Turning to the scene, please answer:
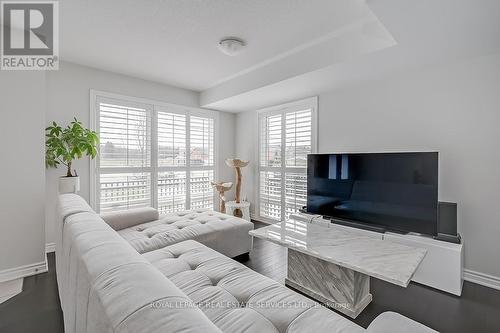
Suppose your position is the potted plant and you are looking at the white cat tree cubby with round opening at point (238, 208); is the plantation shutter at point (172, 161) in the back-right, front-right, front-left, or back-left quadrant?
front-left

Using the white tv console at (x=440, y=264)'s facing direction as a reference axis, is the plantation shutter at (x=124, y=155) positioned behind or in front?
in front

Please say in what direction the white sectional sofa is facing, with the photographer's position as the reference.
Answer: facing away from the viewer and to the right of the viewer

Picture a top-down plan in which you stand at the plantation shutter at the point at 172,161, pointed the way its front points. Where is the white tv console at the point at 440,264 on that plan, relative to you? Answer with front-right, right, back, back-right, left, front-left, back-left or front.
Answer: front

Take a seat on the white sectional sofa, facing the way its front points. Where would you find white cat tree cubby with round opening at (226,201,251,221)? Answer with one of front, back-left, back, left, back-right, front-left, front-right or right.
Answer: front-left

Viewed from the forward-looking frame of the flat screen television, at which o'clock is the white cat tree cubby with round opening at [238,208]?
The white cat tree cubby with round opening is roughly at 2 o'clock from the flat screen television.

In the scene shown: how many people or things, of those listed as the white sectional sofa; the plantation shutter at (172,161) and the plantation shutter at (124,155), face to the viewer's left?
0

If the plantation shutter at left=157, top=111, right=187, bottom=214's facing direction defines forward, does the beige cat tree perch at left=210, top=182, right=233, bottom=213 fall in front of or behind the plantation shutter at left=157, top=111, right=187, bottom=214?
in front

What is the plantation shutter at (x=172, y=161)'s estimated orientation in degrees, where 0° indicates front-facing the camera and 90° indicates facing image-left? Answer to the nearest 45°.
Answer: approximately 315°

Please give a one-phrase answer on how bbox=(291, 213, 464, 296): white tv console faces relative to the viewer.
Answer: facing the viewer and to the left of the viewer

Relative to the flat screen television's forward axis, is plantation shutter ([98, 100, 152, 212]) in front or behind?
in front

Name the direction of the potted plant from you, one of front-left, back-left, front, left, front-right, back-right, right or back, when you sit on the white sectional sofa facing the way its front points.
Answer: left

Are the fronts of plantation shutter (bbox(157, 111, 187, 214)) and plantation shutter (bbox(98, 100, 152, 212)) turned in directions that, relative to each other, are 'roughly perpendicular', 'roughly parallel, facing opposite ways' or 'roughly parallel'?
roughly parallel

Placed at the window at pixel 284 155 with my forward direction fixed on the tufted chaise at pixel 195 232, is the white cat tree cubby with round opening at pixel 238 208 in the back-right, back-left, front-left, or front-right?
front-right

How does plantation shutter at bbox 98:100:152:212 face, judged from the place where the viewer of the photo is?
facing the viewer and to the right of the viewer

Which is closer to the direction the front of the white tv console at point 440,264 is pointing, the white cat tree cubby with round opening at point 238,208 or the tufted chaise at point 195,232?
the tufted chaise

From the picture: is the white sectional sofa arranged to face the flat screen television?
yes

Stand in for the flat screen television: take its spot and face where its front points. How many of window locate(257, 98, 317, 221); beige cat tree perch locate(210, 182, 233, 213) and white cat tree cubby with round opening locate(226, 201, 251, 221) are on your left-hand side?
0

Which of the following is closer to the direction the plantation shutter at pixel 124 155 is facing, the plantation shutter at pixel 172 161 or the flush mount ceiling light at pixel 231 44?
the flush mount ceiling light

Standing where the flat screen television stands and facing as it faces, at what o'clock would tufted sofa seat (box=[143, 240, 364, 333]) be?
The tufted sofa seat is roughly at 11 o'clock from the flat screen television.
